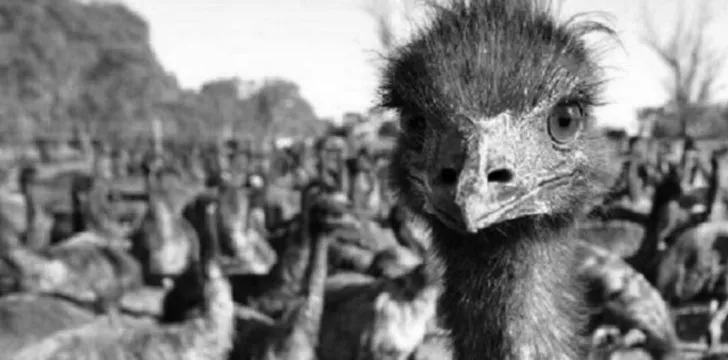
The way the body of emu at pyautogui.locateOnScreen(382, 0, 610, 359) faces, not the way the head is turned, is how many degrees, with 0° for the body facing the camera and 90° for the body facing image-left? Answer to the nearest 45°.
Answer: approximately 0°
